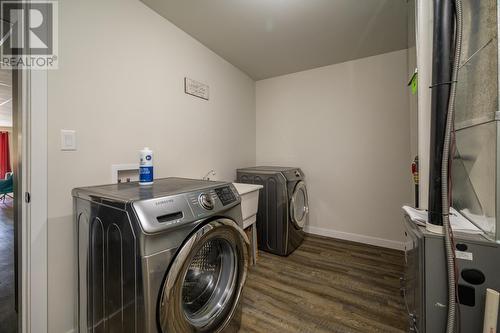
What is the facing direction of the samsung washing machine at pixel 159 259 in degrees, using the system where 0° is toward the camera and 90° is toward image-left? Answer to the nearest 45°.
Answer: approximately 315°

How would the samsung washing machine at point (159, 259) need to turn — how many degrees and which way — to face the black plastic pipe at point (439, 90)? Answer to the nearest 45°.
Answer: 0° — it already faces it

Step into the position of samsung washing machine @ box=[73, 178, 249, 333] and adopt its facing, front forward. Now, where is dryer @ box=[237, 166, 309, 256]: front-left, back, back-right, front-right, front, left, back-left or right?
left

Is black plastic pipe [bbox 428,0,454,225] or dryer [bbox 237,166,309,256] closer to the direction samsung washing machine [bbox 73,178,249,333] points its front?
the black plastic pipe
